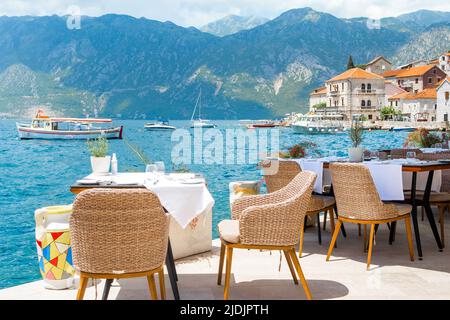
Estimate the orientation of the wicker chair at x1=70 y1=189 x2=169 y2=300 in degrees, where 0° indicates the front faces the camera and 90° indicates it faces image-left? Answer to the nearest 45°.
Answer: approximately 180°

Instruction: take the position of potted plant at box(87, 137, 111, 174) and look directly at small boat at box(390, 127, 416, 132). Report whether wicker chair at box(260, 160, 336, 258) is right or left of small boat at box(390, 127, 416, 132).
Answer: right

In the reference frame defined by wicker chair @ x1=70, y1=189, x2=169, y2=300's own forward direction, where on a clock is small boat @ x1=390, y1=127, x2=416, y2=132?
The small boat is roughly at 1 o'clock from the wicker chair.

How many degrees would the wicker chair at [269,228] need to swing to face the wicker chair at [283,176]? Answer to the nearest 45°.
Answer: approximately 90° to its right

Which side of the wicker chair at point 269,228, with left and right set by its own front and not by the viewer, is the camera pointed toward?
left

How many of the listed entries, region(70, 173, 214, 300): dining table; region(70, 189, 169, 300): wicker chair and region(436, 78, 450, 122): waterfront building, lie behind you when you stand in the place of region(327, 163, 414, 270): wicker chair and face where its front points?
2

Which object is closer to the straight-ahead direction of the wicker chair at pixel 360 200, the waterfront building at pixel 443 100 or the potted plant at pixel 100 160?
the waterfront building

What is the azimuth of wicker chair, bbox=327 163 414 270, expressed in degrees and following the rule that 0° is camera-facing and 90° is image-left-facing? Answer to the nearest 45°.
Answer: approximately 225°

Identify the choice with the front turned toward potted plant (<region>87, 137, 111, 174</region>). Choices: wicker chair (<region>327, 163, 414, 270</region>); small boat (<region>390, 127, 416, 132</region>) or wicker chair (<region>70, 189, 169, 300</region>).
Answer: wicker chair (<region>70, 189, 169, 300</region>)

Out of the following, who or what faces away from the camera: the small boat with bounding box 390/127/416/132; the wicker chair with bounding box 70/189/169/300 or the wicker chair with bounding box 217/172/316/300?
the wicker chair with bounding box 70/189/169/300

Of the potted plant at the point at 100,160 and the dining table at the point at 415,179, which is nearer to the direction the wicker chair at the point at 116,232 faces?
the potted plant
